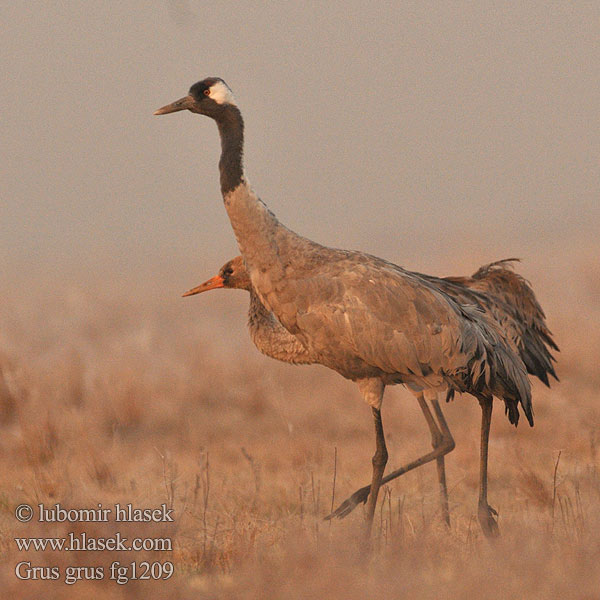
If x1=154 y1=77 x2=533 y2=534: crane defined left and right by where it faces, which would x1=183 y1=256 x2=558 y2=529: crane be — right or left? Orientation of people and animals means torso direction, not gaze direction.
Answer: on its right

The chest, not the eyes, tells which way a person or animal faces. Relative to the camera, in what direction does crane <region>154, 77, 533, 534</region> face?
facing to the left of the viewer

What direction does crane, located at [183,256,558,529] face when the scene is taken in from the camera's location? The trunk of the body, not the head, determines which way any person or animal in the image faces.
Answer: facing to the left of the viewer

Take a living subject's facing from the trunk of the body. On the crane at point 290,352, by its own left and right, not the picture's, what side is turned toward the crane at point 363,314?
left

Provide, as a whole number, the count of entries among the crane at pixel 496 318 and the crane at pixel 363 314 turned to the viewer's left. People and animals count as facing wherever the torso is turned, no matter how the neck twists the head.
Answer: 2

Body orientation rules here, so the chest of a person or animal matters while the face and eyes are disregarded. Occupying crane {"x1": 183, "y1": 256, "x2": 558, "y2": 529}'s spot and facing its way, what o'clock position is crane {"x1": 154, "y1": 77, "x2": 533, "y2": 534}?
crane {"x1": 154, "y1": 77, "x2": 533, "y2": 534} is roughly at 10 o'clock from crane {"x1": 183, "y1": 256, "x2": 558, "y2": 529}.

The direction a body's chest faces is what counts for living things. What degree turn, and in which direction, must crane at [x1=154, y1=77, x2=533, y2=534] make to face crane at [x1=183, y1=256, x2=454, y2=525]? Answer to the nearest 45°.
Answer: approximately 90° to its right

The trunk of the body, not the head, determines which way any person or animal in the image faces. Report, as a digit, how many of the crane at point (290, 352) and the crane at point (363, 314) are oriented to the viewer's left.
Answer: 2
